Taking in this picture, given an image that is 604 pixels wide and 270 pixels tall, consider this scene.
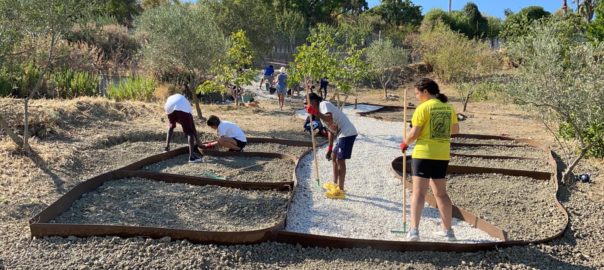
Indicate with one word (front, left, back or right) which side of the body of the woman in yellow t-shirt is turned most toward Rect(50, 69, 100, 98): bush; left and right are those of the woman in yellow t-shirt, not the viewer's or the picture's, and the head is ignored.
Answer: front

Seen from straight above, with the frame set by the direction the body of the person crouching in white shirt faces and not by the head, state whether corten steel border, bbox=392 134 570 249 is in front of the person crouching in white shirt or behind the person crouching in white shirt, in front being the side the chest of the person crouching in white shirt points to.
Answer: behind

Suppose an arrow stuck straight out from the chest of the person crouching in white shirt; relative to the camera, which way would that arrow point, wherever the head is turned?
to the viewer's left

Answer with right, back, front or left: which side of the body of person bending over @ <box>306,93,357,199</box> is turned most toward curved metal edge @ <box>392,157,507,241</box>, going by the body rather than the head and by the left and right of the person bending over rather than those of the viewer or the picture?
back

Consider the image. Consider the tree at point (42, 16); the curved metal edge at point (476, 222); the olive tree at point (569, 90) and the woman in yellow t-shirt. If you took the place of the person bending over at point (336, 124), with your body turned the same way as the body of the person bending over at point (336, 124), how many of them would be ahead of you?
1

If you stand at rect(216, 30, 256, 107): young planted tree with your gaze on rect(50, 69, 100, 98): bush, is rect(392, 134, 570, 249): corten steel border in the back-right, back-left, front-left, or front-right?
back-left

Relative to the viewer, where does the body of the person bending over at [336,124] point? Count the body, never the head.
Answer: to the viewer's left

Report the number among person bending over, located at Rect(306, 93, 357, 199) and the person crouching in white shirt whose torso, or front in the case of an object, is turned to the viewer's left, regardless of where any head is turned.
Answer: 2

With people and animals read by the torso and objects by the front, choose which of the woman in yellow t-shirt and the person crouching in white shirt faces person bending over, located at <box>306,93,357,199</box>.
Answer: the woman in yellow t-shirt

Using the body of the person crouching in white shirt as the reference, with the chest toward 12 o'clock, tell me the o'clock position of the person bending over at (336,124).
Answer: The person bending over is roughly at 8 o'clock from the person crouching in white shirt.

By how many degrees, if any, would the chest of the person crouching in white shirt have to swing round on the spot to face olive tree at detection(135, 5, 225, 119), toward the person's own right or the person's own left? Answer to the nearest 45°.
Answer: approximately 90° to the person's own right

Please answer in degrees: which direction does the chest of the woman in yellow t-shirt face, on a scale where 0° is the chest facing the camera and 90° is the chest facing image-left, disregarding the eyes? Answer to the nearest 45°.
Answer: approximately 135°

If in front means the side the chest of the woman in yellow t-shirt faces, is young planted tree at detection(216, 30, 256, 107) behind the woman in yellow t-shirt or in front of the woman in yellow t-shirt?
in front

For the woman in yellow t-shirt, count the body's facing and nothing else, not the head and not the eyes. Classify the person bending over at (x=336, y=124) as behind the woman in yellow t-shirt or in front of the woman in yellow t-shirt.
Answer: in front
